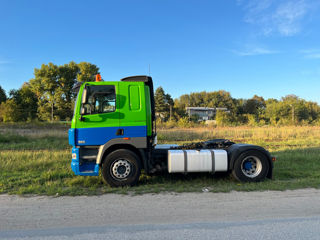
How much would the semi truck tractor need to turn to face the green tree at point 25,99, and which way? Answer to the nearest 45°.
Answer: approximately 45° to its right

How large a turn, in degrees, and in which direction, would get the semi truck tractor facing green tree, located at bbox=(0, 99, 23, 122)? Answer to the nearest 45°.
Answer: approximately 45° to its right

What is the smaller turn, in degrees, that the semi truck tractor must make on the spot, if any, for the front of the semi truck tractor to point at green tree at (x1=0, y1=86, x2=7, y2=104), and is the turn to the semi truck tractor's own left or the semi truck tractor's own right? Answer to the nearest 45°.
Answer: approximately 45° to the semi truck tractor's own right

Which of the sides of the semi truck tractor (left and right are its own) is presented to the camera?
left
